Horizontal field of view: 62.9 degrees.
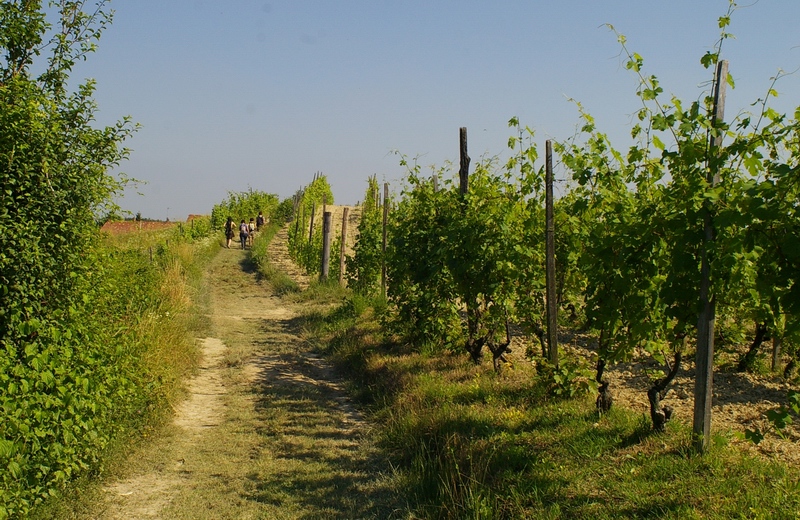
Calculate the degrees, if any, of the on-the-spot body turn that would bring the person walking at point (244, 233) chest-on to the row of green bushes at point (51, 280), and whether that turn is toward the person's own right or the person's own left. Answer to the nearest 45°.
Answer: approximately 180°

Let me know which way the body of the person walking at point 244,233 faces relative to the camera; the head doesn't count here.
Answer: away from the camera

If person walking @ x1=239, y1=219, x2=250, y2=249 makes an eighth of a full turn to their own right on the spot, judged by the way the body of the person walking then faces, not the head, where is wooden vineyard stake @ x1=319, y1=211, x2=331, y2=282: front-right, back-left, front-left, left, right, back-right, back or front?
back-right

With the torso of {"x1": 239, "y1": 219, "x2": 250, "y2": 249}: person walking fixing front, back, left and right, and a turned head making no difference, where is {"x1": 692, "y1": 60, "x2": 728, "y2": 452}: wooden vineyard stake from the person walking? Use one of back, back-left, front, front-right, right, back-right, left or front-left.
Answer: back

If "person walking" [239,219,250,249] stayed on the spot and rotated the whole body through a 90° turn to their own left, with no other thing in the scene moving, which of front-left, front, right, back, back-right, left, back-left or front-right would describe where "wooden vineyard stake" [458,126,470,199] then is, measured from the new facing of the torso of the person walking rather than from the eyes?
left

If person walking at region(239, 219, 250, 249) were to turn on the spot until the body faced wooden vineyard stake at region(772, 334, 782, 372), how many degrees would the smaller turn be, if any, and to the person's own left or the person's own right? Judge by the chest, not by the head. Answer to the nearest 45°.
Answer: approximately 180°

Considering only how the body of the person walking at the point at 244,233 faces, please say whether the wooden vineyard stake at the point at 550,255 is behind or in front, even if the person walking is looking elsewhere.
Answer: behind
